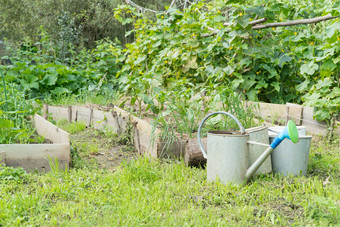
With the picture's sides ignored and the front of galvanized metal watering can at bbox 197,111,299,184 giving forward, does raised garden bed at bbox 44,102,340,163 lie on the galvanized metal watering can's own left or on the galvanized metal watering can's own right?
on the galvanized metal watering can's own left

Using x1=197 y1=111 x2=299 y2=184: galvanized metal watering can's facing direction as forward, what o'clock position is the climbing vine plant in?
The climbing vine plant is roughly at 9 o'clock from the galvanized metal watering can.

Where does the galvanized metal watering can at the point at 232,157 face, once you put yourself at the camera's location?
facing to the right of the viewer
